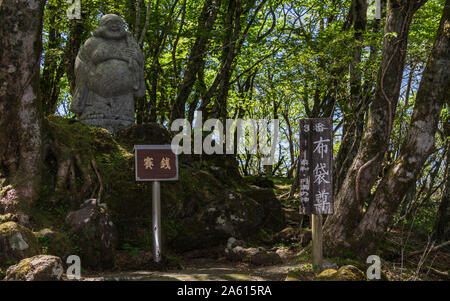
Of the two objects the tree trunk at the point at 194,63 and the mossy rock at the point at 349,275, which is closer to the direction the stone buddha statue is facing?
the mossy rock

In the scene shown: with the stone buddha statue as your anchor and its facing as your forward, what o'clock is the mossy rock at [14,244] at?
The mossy rock is roughly at 2 o'clock from the stone buddha statue.

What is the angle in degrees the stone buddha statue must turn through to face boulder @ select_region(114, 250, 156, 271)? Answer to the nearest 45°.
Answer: approximately 45° to its right

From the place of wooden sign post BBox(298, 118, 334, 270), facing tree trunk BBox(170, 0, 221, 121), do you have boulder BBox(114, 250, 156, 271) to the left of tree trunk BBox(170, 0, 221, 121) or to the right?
left

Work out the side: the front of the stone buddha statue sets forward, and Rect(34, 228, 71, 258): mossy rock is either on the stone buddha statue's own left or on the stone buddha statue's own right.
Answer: on the stone buddha statue's own right

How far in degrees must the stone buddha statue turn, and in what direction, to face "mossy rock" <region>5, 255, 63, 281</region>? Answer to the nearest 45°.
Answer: approximately 45° to its right

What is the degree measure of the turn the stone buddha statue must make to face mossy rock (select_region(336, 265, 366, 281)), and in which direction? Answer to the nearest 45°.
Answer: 0° — it already faces it

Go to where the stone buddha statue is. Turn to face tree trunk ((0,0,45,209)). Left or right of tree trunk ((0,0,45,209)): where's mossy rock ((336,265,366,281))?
left

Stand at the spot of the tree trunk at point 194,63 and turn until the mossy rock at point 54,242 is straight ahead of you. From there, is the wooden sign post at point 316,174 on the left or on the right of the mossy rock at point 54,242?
left

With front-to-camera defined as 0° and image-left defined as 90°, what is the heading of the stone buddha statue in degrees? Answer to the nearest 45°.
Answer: approximately 315°

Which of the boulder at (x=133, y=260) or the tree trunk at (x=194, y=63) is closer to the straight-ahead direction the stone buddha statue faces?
the boulder
